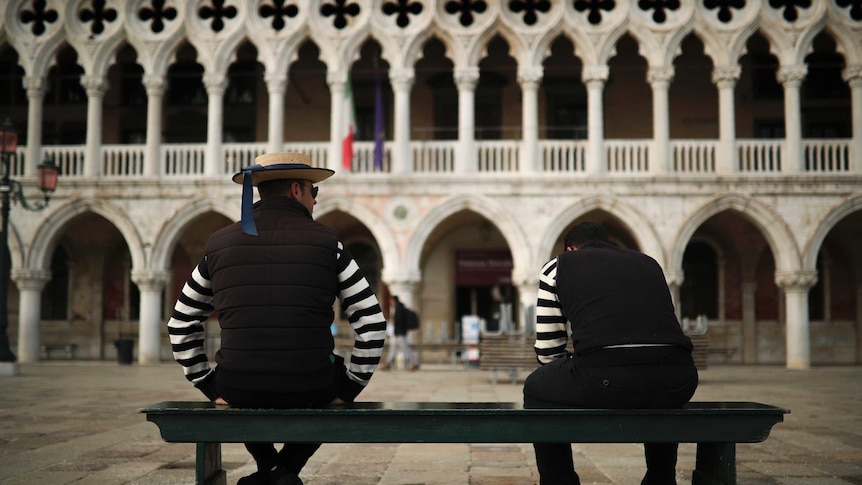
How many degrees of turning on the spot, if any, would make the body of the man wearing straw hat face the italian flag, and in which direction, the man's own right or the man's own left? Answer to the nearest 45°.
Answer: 0° — they already face it

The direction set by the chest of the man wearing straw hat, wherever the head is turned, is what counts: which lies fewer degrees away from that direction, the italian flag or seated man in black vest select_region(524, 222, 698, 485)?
the italian flag

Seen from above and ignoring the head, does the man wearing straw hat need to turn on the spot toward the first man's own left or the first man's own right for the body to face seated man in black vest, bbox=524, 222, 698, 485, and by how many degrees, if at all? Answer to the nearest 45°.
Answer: approximately 90° to the first man's own right

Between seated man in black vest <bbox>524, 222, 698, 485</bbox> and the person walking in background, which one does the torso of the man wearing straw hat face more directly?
the person walking in background

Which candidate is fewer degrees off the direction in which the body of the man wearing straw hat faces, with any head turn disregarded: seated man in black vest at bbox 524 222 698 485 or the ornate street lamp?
the ornate street lamp

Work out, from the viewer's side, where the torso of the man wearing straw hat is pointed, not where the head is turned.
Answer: away from the camera

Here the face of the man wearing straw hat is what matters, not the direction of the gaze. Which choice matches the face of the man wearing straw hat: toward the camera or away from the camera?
away from the camera

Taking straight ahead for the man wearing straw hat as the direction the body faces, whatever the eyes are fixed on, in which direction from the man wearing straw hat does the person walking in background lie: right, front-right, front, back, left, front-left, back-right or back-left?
front

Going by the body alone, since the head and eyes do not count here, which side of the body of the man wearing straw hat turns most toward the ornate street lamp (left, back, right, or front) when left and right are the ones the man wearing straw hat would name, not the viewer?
front
